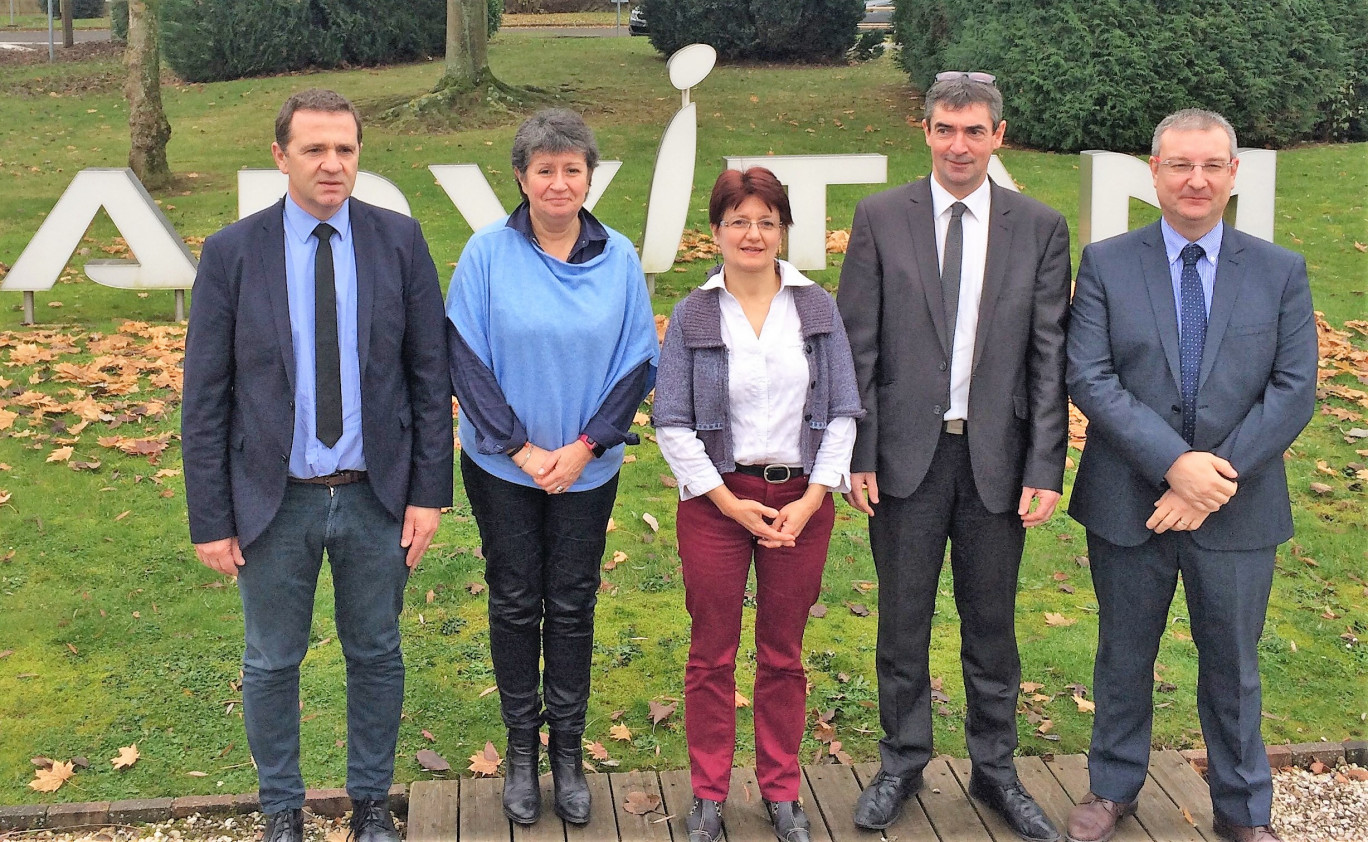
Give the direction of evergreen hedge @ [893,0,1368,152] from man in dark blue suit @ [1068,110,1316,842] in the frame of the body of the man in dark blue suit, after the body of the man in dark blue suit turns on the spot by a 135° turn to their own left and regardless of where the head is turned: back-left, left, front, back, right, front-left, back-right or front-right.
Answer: front-left

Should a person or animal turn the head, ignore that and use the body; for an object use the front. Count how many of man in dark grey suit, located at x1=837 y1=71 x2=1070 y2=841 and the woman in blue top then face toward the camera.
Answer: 2

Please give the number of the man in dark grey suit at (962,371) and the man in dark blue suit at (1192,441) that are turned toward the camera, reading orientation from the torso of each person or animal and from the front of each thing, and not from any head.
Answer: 2
